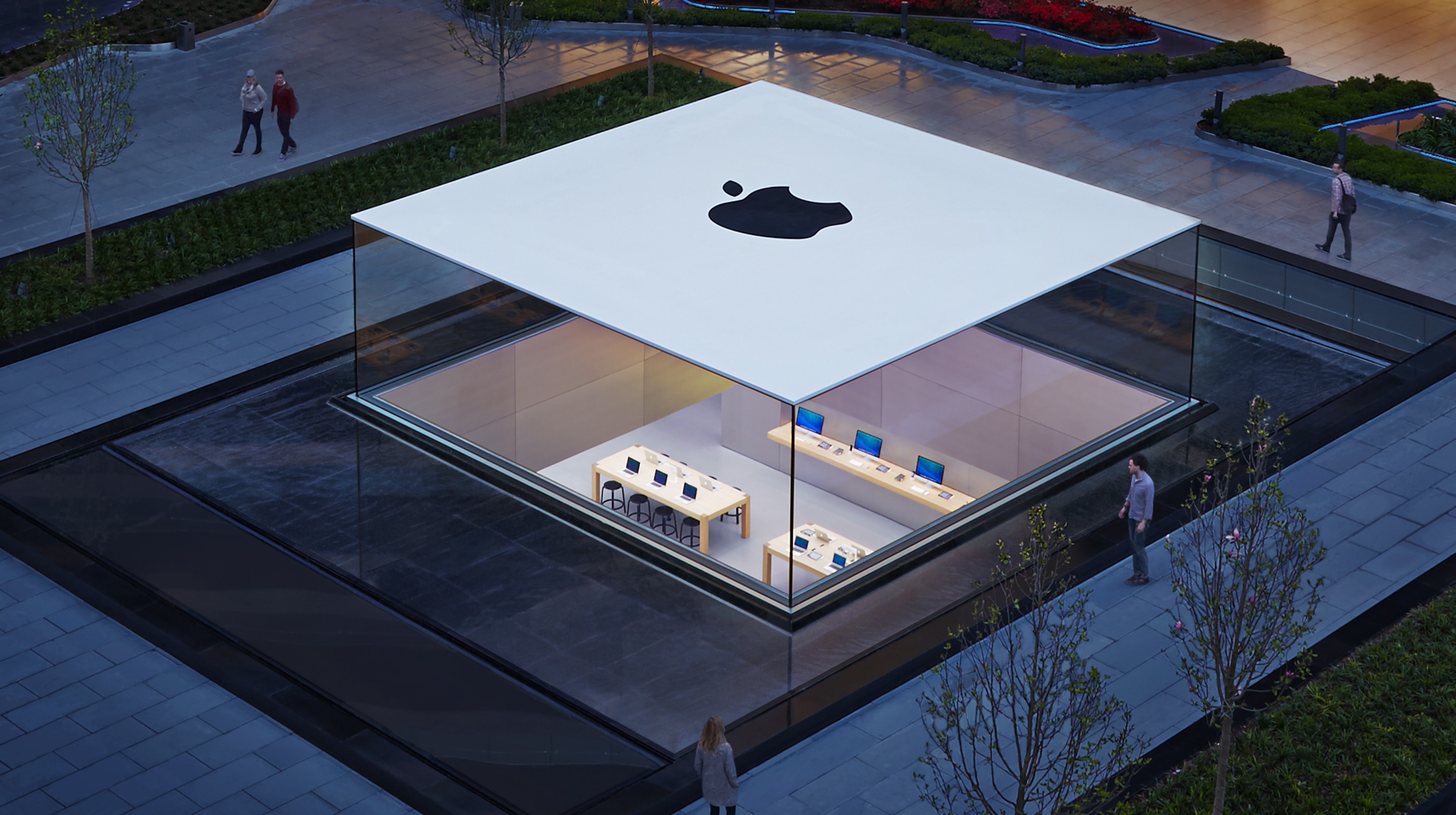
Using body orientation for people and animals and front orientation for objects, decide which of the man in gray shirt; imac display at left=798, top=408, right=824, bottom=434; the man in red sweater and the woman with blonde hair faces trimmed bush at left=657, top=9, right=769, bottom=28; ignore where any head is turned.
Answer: the woman with blonde hair

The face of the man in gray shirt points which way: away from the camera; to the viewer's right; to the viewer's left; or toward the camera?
to the viewer's left

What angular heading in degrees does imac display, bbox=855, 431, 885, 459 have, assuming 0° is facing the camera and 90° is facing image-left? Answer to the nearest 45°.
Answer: approximately 45°

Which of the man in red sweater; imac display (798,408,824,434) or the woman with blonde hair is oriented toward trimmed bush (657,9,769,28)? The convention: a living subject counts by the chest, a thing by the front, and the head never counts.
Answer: the woman with blonde hair

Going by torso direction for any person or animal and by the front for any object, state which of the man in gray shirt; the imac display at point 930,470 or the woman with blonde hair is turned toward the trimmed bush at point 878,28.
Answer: the woman with blonde hair

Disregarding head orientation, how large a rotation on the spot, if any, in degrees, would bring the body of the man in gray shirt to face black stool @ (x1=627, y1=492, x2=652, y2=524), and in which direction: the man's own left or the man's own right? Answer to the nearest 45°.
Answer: approximately 45° to the man's own right

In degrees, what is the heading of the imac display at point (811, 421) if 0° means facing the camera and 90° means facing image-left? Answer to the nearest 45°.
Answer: approximately 45°

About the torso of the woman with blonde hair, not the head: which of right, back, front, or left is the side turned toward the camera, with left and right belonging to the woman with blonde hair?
back

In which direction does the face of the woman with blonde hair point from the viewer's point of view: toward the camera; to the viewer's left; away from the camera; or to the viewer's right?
away from the camera

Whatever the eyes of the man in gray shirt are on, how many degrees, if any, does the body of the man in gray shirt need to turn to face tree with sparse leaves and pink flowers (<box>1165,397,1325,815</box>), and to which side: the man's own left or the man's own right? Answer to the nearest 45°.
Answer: approximately 45° to the man's own left
